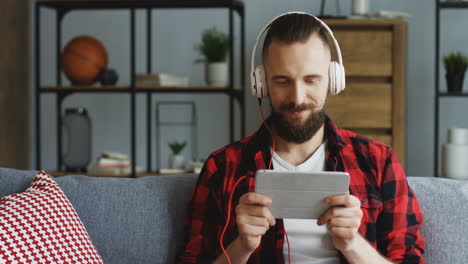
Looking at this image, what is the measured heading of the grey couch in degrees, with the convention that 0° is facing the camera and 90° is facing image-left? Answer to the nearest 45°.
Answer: approximately 0°

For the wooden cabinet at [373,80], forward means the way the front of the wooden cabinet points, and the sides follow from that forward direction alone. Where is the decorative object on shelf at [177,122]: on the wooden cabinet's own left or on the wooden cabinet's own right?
on the wooden cabinet's own right

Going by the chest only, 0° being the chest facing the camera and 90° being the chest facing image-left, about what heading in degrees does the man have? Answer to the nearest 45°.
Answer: approximately 0°

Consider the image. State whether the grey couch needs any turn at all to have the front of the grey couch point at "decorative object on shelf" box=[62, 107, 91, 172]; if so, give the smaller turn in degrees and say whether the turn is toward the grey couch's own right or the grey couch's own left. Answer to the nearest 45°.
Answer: approximately 180°

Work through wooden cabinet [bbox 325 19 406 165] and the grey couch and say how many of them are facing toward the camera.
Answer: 2

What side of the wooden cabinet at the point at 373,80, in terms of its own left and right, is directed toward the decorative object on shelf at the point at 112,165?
right

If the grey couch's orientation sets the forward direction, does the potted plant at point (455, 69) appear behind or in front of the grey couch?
behind
